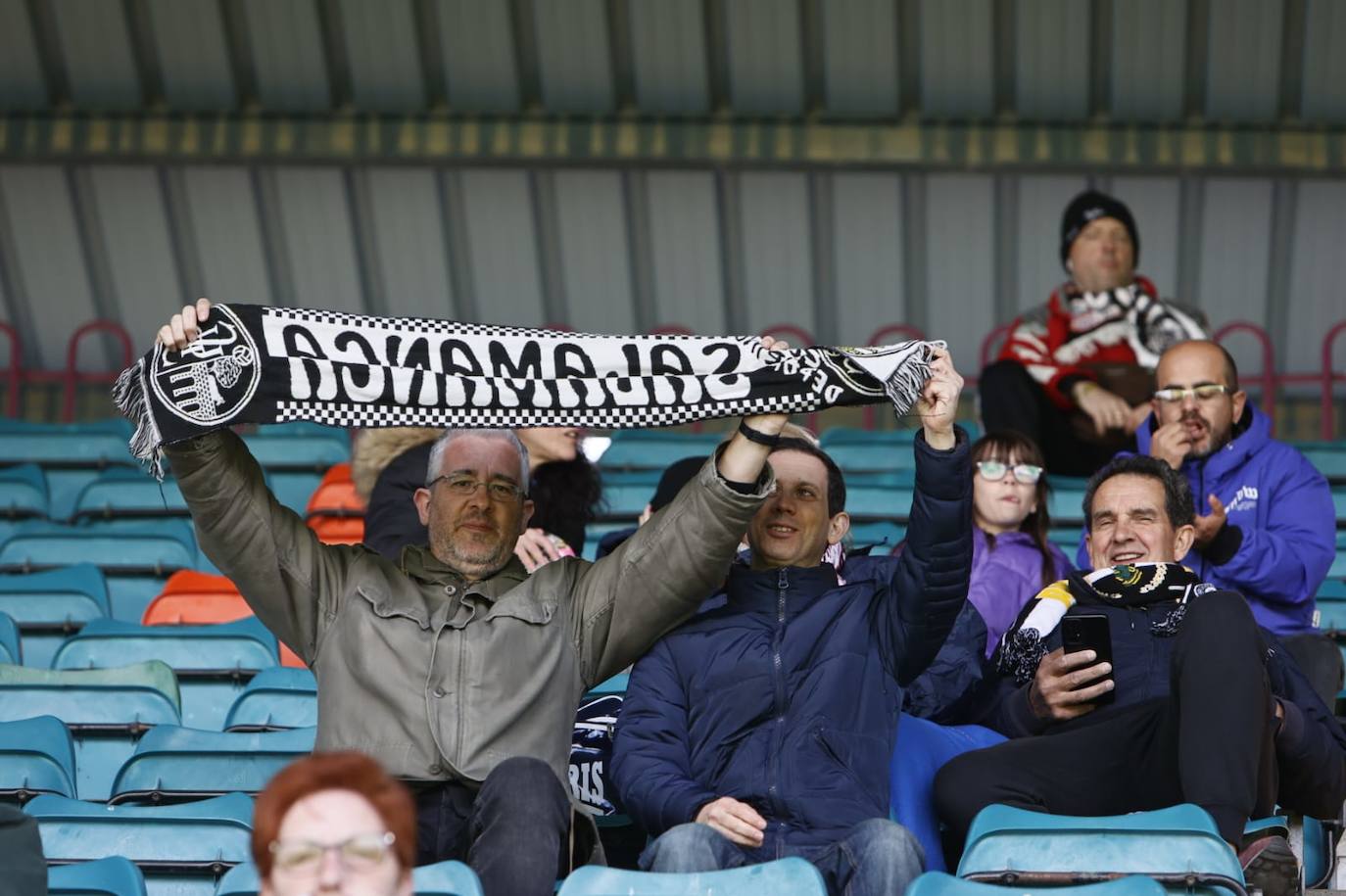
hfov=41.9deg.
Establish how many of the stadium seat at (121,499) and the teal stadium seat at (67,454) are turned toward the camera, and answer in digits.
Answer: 2

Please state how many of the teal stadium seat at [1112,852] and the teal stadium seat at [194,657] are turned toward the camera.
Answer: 2

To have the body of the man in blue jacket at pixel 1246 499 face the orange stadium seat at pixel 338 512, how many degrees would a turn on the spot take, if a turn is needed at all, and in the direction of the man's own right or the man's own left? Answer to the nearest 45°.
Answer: approximately 45° to the man's own right

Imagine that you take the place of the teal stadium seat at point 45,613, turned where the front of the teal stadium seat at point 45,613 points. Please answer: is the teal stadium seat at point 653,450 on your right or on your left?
on your left

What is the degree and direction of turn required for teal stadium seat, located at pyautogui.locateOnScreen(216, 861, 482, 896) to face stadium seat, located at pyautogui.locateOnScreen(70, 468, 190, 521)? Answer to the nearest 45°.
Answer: approximately 180°

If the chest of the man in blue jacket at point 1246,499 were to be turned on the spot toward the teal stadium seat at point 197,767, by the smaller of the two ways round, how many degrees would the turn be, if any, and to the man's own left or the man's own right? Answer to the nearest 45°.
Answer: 0° — they already face it

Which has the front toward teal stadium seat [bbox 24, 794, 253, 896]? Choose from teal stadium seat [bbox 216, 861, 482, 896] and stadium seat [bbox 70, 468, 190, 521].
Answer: the stadium seat

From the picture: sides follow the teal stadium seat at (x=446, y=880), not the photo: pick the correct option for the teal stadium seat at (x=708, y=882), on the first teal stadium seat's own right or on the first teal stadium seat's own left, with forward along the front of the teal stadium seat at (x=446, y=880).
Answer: on the first teal stadium seat's own left

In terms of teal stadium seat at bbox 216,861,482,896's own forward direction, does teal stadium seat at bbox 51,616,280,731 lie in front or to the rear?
to the rear
